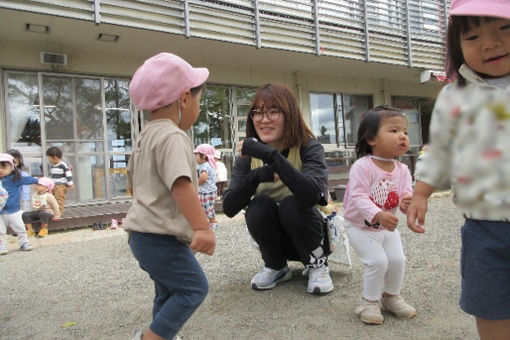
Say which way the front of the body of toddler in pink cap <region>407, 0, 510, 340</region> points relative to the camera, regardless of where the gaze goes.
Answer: toward the camera

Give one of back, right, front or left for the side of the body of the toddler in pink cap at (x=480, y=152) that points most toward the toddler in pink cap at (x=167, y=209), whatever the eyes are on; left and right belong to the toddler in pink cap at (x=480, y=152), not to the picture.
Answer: right

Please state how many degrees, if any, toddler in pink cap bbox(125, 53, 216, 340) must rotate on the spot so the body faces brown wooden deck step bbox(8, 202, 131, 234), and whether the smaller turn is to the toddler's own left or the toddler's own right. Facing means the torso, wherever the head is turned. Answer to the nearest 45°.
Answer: approximately 45° to the toddler's own left

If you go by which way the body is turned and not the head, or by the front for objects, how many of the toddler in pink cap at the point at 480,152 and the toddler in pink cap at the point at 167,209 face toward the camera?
1

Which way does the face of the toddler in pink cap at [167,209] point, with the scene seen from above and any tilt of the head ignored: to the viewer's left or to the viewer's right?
to the viewer's right

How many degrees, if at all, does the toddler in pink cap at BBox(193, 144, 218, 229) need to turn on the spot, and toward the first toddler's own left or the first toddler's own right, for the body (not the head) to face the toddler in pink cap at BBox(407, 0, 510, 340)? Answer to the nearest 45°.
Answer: approximately 90° to the first toddler's own left

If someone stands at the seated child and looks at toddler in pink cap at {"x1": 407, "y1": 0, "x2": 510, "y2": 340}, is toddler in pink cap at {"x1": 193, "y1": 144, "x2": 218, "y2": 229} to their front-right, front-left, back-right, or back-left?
front-left
